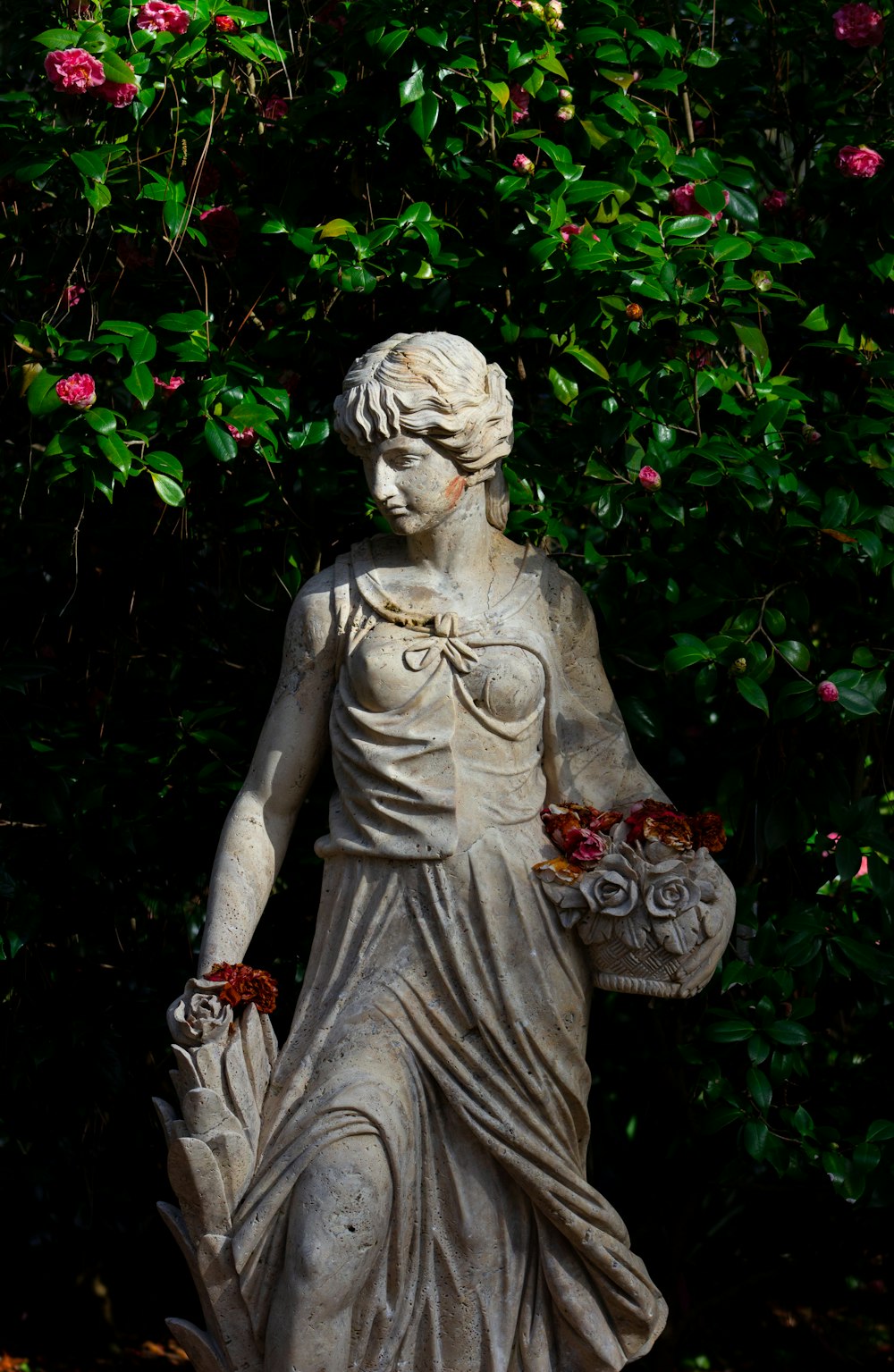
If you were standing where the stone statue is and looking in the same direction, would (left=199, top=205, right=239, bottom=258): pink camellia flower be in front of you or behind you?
behind

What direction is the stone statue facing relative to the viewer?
toward the camera

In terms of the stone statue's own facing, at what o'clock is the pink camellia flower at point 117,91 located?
The pink camellia flower is roughly at 5 o'clock from the stone statue.

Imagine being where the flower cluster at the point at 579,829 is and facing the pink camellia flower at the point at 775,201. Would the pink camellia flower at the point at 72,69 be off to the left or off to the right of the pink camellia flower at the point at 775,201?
left

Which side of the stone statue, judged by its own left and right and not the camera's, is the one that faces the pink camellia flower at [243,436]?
back

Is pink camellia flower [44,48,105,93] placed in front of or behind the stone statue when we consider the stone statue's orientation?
behind

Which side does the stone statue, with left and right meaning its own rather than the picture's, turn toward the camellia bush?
back

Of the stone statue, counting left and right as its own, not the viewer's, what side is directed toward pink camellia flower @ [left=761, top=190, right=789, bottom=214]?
back
